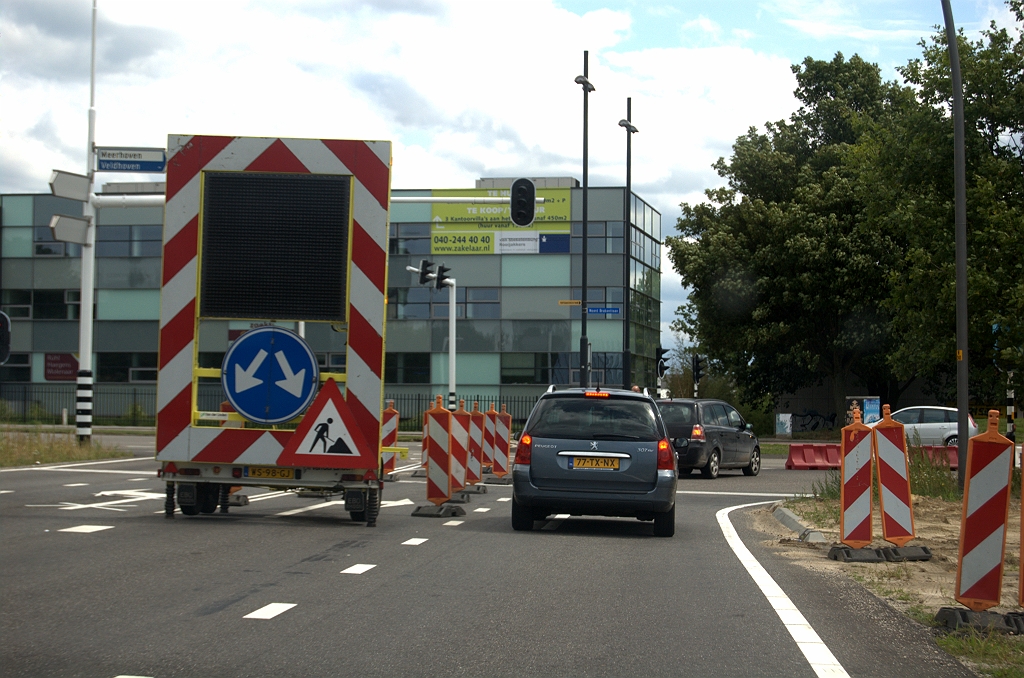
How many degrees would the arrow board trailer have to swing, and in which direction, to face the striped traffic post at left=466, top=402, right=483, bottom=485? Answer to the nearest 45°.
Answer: approximately 45° to its right

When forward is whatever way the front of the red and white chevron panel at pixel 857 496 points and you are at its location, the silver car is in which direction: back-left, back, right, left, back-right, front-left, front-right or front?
back

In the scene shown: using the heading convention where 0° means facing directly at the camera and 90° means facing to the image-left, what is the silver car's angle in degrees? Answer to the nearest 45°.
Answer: approximately 90°

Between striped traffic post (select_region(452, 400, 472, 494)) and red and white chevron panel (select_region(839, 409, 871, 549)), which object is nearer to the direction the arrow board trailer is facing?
the striped traffic post

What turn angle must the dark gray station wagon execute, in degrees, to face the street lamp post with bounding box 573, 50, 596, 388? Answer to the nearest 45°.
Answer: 0° — it already faces it

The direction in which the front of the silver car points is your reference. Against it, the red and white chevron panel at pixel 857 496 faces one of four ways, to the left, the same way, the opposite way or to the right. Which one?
to the left

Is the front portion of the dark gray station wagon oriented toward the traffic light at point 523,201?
yes

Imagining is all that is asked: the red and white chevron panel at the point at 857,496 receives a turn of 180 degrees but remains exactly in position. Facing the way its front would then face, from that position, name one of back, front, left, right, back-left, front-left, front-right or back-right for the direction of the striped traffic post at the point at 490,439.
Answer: front-left

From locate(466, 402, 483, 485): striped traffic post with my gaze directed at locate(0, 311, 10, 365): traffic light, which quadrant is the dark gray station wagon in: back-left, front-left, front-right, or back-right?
back-left

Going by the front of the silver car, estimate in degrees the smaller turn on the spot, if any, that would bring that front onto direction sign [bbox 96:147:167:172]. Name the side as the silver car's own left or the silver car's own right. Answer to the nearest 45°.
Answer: approximately 45° to the silver car's own left

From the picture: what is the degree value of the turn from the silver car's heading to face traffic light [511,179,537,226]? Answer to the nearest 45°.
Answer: approximately 45° to its left

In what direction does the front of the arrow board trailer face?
away from the camera

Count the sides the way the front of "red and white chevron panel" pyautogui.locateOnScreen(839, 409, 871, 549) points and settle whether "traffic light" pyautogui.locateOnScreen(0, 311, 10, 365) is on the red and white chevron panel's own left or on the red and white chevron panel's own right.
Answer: on the red and white chevron panel's own right

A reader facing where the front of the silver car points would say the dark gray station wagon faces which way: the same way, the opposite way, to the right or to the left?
to the right

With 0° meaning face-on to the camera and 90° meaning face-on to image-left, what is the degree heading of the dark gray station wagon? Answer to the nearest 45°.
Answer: approximately 180°

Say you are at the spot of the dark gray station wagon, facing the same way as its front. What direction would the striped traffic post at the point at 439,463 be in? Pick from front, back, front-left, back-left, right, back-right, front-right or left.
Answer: front-left
